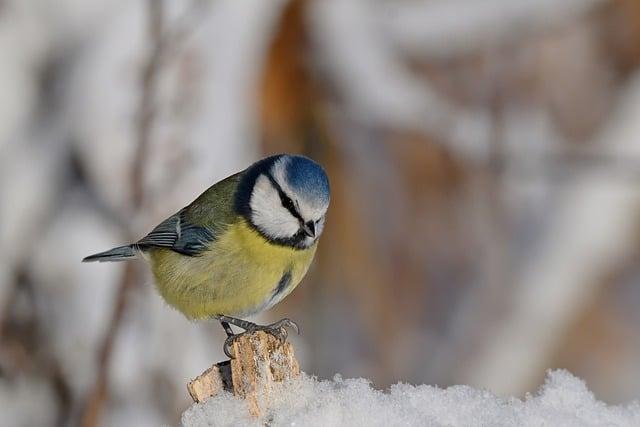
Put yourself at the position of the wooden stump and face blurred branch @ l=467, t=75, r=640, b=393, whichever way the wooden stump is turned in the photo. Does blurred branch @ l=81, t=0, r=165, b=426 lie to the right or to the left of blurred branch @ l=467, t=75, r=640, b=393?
left

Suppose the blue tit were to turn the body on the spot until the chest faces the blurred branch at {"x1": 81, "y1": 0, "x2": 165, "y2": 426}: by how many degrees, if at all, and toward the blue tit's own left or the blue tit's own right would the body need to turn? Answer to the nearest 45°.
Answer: approximately 180°

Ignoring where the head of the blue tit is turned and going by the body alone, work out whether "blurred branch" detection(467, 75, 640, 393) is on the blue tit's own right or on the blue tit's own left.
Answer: on the blue tit's own left

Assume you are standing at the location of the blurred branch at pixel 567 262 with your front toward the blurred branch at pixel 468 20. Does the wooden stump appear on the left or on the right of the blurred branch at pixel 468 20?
left

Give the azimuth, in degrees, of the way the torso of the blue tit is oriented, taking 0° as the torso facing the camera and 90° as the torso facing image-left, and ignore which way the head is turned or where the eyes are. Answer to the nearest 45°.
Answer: approximately 315°
